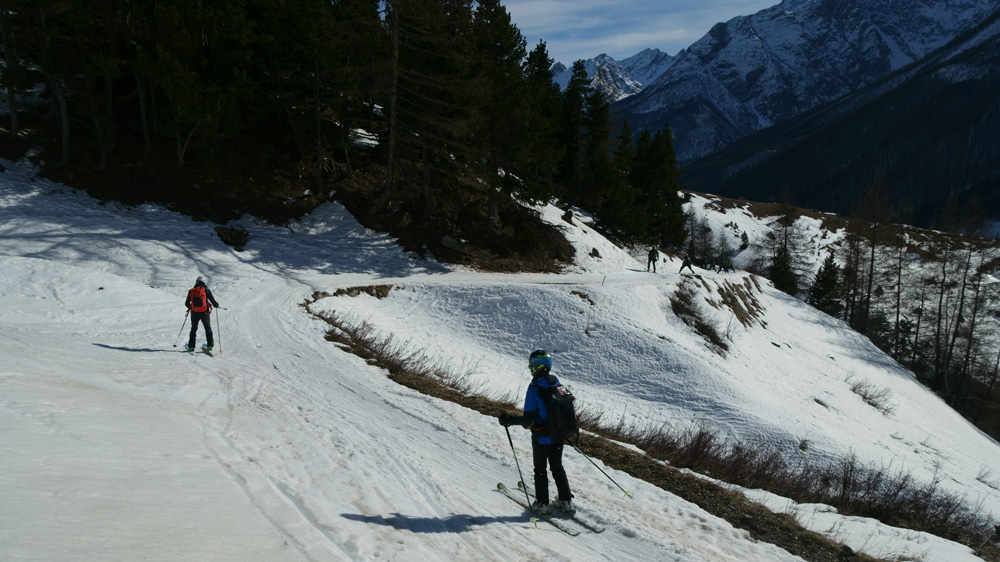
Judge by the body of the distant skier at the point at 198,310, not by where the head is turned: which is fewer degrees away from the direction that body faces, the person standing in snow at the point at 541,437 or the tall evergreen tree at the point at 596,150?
the tall evergreen tree

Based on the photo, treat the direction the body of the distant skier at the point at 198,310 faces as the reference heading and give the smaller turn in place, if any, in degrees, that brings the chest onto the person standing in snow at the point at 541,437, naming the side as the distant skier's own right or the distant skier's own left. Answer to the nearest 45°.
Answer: approximately 180°

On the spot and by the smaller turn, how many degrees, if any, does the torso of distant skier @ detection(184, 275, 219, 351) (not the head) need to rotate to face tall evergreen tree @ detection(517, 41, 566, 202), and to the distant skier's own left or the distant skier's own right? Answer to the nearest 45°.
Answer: approximately 45° to the distant skier's own right

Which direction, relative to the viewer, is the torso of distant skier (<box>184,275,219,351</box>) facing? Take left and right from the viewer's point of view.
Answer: facing away from the viewer

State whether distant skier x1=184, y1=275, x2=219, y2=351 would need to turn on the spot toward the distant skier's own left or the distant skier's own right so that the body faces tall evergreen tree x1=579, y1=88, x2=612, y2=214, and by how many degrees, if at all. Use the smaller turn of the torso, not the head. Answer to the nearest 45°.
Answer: approximately 45° to the distant skier's own right

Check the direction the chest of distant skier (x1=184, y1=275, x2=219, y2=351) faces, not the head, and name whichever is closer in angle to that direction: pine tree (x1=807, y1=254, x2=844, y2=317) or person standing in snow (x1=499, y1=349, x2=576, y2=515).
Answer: the pine tree
